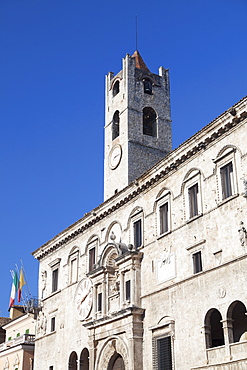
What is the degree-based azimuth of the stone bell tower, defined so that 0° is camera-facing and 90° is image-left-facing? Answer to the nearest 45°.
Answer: approximately 45°

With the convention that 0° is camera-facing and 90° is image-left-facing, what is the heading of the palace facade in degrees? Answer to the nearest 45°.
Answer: approximately 45°

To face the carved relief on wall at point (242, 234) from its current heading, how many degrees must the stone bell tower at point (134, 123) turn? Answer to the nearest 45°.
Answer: approximately 45° to its left

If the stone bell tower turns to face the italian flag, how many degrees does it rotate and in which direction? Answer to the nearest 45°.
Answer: approximately 90° to its right

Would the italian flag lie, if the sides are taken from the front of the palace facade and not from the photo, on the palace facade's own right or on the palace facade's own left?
on the palace facade's own right
